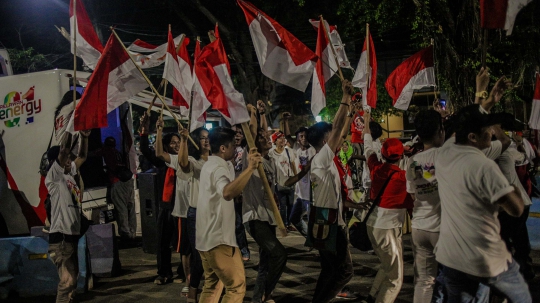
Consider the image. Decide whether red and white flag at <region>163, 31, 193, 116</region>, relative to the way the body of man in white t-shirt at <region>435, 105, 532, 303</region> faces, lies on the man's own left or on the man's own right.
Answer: on the man's own left

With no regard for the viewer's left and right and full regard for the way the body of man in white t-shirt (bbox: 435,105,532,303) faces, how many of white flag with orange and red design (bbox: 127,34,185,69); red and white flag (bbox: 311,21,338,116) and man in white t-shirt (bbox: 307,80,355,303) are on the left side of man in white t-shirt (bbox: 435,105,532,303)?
3

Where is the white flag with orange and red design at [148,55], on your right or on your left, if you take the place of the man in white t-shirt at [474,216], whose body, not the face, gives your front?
on your left

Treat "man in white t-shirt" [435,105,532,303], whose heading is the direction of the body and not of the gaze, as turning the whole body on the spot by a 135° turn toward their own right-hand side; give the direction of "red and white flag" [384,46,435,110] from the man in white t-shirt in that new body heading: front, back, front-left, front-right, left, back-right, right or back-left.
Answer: back

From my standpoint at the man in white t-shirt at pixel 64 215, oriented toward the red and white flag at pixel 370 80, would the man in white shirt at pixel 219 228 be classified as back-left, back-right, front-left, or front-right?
front-right

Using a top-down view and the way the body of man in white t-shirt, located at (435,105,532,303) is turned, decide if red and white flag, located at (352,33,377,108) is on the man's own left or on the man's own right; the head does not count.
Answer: on the man's own left

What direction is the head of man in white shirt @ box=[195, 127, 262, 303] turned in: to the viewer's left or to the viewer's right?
to the viewer's right

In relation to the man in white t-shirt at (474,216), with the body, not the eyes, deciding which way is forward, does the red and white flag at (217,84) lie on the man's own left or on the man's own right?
on the man's own left

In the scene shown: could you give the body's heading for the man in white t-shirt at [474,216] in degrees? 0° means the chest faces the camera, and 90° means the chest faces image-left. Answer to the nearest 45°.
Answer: approximately 225°

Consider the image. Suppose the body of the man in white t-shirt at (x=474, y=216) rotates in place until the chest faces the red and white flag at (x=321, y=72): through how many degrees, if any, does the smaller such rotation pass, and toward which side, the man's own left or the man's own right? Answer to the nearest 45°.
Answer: approximately 90° to the man's own left

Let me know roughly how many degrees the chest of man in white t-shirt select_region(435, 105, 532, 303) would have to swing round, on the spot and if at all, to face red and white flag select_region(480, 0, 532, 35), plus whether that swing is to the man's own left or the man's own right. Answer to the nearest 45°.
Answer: approximately 45° to the man's own left

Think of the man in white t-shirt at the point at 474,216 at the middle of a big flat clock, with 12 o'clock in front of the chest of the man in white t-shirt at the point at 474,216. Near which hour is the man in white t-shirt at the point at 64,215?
the man in white t-shirt at the point at 64,215 is roughly at 8 o'clock from the man in white t-shirt at the point at 474,216.
